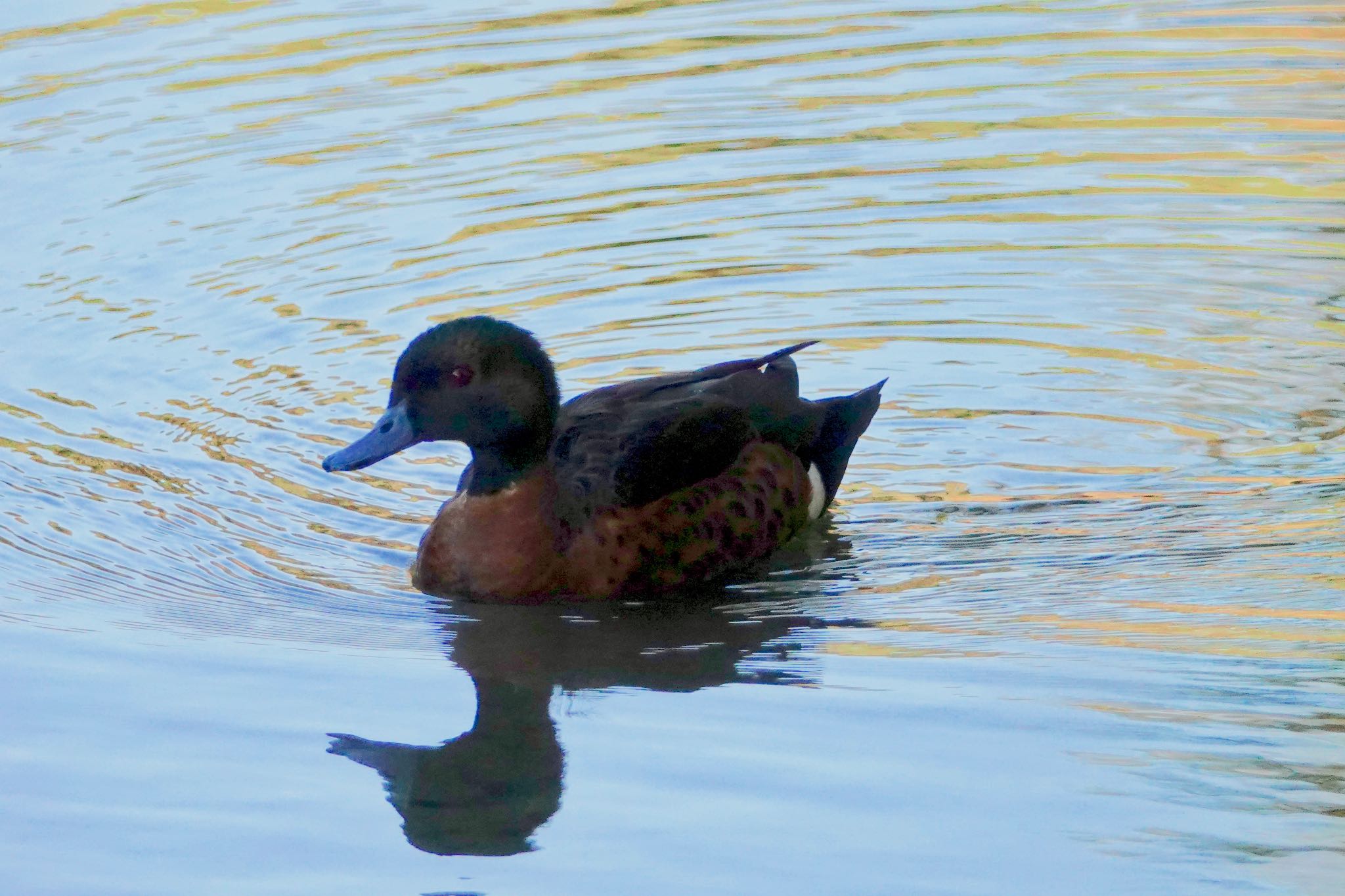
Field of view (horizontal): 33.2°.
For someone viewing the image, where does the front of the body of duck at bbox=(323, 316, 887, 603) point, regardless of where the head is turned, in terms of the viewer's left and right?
facing the viewer and to the left of the viewer
